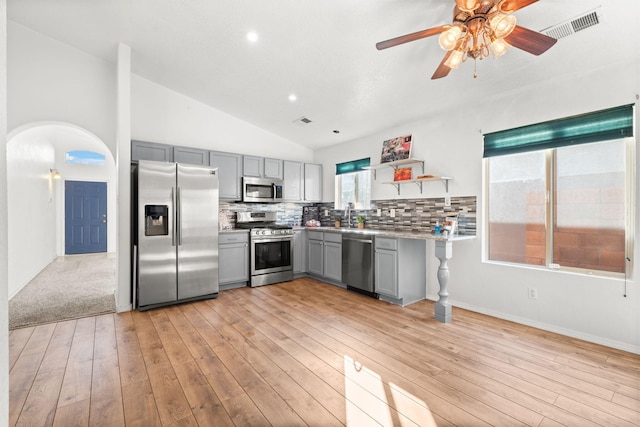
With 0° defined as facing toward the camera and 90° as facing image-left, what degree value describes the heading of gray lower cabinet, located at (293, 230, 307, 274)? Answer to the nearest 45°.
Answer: approximately 315°

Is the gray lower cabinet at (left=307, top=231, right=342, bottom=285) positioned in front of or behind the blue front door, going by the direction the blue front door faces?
in front

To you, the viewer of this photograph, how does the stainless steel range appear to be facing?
facing the viewer and to the right of the viewer

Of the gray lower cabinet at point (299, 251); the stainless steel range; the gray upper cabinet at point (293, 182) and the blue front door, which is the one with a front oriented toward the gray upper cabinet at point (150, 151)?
the blue front door

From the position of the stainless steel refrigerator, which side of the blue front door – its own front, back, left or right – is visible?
front

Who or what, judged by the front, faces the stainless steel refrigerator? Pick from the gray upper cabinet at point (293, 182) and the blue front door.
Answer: the blue front door

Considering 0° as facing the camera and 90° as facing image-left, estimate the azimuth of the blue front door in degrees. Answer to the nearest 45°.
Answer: approximately 0°
